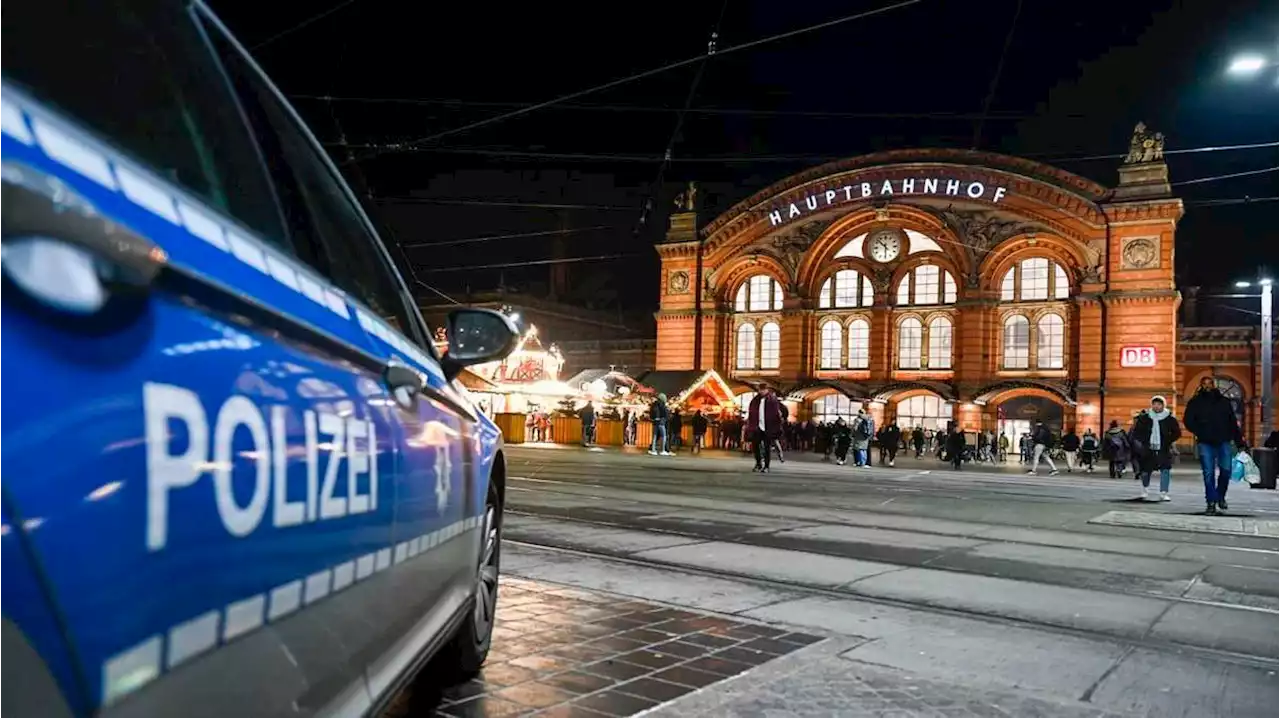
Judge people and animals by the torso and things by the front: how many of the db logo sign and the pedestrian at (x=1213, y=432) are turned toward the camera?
2

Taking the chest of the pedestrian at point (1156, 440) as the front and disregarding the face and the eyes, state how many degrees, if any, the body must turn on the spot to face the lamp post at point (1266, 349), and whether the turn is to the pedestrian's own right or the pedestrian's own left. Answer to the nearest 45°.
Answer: approximately 180°

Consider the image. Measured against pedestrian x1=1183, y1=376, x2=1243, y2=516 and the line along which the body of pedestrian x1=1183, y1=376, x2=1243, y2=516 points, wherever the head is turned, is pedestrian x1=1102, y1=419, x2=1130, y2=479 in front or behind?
behind

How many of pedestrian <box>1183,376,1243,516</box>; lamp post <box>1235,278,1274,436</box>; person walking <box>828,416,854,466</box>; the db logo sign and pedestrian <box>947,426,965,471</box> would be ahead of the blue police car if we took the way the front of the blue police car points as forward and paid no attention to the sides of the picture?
5

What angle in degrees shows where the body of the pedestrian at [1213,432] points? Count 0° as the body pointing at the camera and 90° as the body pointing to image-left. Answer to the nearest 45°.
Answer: approximately 0°

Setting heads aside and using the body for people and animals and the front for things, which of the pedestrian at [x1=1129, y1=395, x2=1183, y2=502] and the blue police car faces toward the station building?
the blue police car

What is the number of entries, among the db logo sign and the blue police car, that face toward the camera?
1

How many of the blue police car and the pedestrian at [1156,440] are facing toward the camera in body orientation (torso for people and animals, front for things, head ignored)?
1

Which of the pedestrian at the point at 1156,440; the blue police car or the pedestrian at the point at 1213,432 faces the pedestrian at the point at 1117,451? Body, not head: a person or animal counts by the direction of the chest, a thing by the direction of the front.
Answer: the blue police car
